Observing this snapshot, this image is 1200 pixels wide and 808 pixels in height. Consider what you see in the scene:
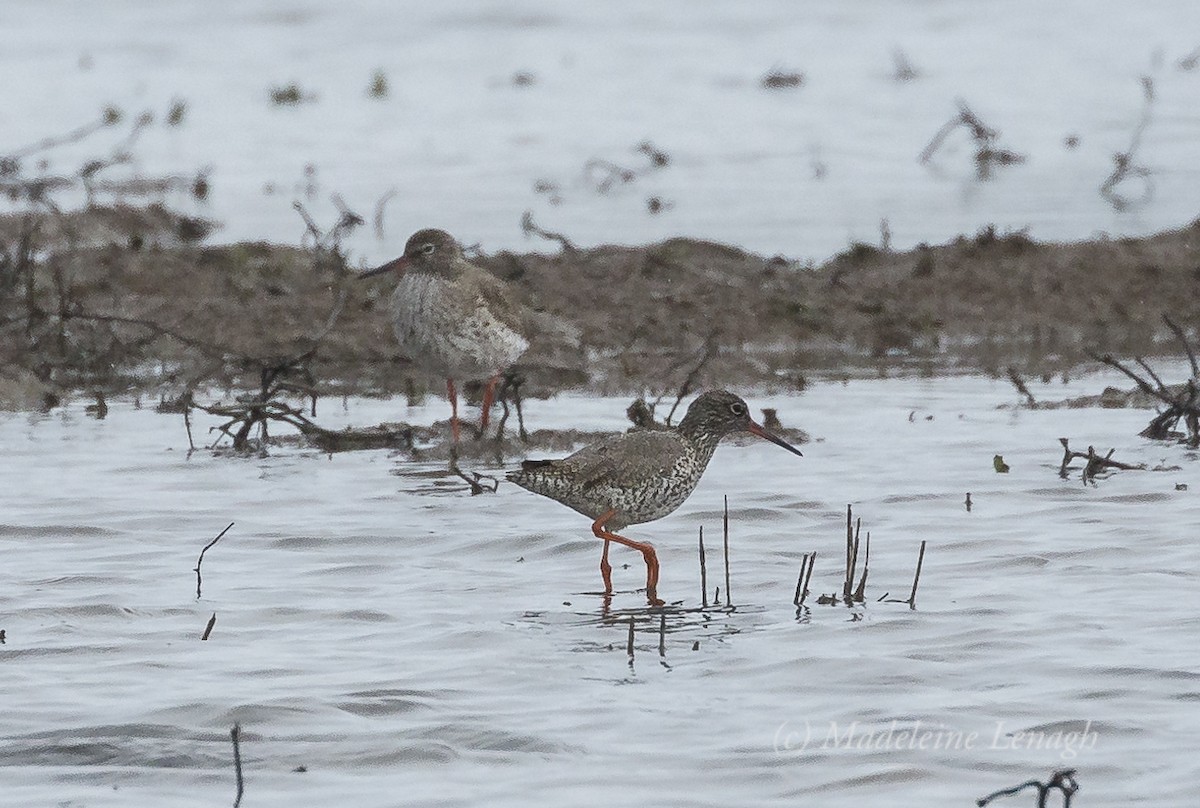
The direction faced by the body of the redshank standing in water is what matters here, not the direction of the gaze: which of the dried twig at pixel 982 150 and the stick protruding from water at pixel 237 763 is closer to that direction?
the dried twig

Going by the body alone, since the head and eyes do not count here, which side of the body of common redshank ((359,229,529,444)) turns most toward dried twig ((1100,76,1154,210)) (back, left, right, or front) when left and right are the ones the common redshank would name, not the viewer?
back

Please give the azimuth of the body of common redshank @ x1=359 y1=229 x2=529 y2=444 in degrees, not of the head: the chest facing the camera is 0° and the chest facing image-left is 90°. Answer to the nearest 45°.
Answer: approximately 45°

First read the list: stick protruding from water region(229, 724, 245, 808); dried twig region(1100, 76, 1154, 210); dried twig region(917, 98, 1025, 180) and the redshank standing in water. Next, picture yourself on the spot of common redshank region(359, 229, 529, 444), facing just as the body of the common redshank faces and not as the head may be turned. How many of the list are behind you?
2

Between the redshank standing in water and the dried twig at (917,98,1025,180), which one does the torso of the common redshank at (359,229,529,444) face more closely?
the redshank standing in water

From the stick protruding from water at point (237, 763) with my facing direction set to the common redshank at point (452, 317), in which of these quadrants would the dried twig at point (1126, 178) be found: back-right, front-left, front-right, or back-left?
front-right

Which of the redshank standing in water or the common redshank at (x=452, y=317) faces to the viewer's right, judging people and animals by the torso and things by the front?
the redshank standing in water

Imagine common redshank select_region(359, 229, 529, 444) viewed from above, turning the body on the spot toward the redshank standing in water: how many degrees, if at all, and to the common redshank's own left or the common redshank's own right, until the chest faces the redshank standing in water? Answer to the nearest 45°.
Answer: approximately 45° to the common redshank's own left

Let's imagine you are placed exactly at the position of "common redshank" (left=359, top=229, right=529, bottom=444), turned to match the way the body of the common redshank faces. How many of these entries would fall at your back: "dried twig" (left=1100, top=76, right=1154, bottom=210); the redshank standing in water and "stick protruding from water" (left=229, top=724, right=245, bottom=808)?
1

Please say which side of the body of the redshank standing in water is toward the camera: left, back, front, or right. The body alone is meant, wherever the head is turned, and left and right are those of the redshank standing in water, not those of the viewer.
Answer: right

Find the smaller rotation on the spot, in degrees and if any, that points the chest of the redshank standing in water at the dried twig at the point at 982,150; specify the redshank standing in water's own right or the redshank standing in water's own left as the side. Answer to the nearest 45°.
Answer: approximately 90° to the redshank standing in water's own left

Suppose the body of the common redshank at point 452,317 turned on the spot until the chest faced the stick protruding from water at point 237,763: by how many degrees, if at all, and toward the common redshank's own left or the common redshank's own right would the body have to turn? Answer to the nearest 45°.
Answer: approximately 45° to the common redshank's own left
